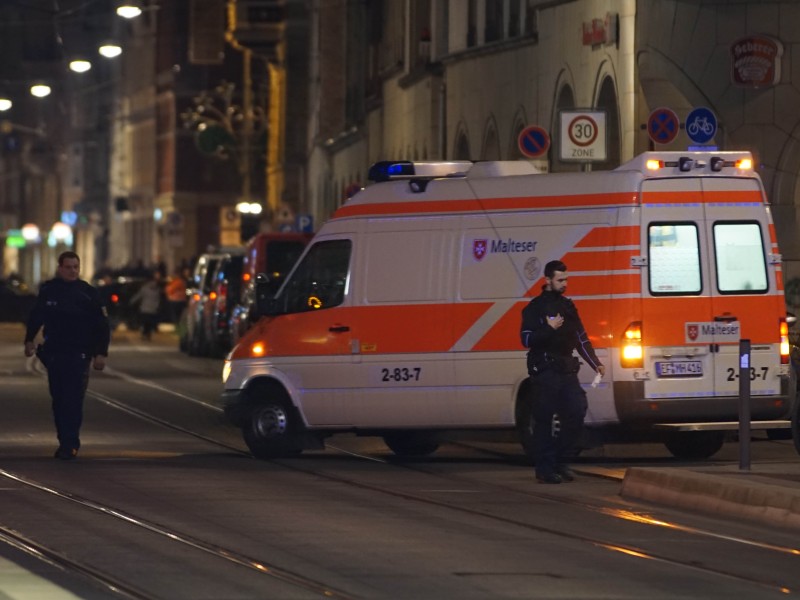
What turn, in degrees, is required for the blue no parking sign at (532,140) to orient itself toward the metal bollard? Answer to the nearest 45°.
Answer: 0° — it already faces it

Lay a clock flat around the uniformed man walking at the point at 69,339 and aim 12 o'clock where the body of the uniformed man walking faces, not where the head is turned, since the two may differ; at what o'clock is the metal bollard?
The metal bollard is roughly at 10 o'clock from the uniformed man walking.

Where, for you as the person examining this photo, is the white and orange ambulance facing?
facing away from the viewer and to the left of the viewer

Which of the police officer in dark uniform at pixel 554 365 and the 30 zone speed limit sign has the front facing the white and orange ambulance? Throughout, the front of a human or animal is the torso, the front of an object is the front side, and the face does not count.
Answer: the 30 zone speed limit sign

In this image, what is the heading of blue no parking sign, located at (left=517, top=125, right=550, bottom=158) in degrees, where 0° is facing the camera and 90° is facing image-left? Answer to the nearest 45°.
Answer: approximately 0°

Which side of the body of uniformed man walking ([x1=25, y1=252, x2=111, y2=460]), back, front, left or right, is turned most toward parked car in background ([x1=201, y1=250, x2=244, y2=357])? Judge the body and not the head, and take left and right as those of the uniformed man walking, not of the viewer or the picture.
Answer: back
